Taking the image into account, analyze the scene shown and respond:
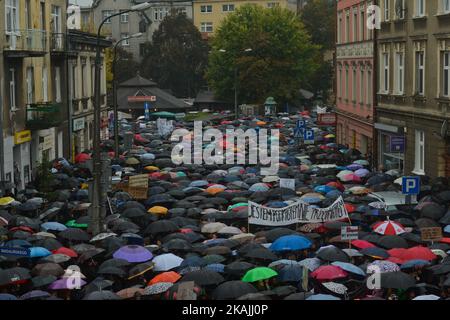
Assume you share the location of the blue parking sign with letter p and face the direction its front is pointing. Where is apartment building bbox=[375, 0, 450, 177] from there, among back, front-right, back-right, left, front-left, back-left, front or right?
back

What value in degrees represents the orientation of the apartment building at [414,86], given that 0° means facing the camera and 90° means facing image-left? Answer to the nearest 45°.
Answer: approximately 45°

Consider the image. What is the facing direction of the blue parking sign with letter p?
toward the camera

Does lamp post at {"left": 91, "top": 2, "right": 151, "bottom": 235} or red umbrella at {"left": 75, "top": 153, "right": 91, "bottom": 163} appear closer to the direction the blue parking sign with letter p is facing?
the lamp post

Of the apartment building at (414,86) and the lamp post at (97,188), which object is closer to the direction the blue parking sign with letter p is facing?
the lamp post

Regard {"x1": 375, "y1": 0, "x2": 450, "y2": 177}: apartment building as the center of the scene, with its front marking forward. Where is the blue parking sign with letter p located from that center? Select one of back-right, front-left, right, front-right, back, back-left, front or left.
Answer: front-left

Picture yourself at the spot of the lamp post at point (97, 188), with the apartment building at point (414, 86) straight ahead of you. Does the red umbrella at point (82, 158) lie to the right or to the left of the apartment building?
left

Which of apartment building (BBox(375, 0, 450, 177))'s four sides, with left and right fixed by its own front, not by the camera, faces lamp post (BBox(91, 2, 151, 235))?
front

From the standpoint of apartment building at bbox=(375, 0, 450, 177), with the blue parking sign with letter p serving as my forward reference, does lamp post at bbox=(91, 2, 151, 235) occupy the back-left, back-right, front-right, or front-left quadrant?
front-right

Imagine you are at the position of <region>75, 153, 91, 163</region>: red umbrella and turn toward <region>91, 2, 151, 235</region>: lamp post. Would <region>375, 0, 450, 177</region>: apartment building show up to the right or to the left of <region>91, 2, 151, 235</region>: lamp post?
left

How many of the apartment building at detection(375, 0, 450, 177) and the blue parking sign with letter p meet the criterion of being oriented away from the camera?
0

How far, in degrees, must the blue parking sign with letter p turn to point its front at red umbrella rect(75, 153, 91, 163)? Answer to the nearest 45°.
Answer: approximately 135° to its right
